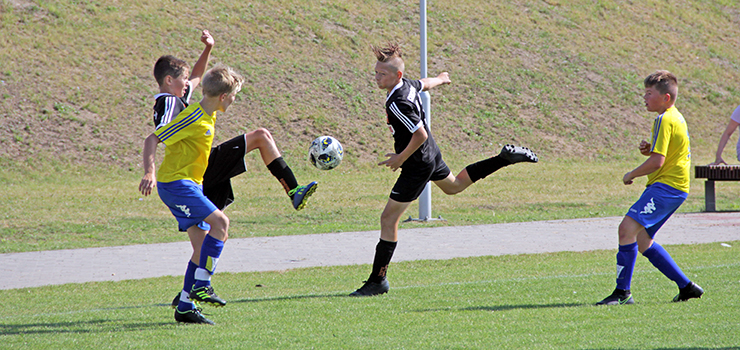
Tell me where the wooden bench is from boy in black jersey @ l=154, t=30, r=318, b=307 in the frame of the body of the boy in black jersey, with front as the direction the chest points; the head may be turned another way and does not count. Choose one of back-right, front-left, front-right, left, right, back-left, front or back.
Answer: front-left

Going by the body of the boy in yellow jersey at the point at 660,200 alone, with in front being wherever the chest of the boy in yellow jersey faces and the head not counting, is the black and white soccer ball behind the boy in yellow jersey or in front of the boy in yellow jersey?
in front

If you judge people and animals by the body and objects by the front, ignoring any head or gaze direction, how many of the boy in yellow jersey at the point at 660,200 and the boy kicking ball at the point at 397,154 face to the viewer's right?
0

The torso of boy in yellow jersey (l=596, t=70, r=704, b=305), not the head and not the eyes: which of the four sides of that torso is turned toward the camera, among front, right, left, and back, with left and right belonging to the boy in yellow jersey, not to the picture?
left

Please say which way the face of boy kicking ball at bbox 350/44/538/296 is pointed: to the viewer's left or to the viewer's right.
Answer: to the viewer's left

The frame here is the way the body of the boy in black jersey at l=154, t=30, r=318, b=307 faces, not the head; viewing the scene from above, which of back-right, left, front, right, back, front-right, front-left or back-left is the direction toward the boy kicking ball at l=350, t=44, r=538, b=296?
front

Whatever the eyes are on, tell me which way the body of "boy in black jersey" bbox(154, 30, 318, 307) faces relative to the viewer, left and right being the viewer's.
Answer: facing to the right of the viewer

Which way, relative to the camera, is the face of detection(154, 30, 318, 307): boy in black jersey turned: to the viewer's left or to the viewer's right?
to the viewer's right

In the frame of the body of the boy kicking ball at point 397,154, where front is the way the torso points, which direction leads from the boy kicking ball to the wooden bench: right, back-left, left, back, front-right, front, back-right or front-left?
back-right

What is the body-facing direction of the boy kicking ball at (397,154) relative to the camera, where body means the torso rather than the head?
to the viewer's left

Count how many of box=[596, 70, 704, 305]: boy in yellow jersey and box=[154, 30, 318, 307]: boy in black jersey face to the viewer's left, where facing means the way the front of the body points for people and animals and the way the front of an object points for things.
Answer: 1
